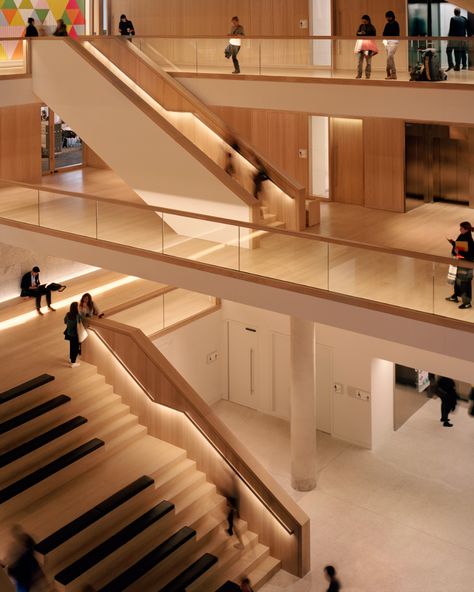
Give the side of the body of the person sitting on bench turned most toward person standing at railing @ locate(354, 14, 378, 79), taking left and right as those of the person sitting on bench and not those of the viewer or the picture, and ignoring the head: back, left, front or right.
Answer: front

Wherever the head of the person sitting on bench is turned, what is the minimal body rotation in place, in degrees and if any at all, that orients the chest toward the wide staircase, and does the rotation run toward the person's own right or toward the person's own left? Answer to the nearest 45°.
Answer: approximately 45° to the person's own right

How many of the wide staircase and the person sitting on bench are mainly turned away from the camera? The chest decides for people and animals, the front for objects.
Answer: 0

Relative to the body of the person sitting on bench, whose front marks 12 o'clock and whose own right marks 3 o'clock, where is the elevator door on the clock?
The elevator door is roughly at 11 o'clock from the person sitting on bench.

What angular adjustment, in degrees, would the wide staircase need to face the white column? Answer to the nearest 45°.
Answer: approximately 90° to its left

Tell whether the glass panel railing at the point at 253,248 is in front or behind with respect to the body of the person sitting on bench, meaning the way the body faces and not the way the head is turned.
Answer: in front

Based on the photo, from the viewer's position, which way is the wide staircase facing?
facing the viewer and to the right of the viewer

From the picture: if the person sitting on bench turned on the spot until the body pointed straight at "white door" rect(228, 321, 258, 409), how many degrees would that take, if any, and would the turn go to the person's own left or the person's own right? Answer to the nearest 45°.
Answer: approximately 45° to the person's own left

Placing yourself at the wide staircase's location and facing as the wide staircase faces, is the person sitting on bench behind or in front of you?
behind
